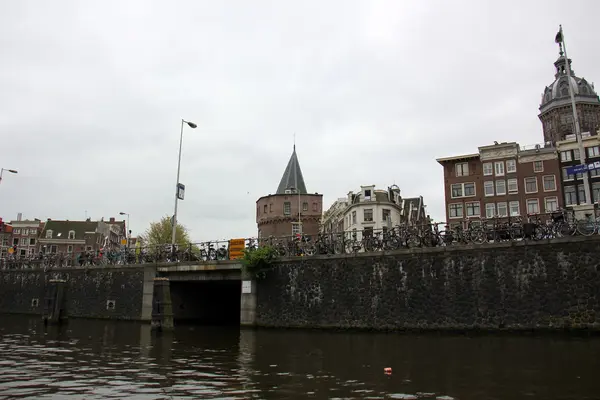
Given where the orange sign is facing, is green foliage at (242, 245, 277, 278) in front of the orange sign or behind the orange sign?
in front

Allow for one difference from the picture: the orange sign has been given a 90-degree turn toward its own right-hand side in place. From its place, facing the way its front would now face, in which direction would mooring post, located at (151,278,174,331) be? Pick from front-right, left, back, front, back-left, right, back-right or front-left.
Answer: front-left

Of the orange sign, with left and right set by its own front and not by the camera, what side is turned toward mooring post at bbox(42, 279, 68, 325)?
right

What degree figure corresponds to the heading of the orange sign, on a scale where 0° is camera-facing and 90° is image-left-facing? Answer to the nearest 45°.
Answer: approximately 0°
